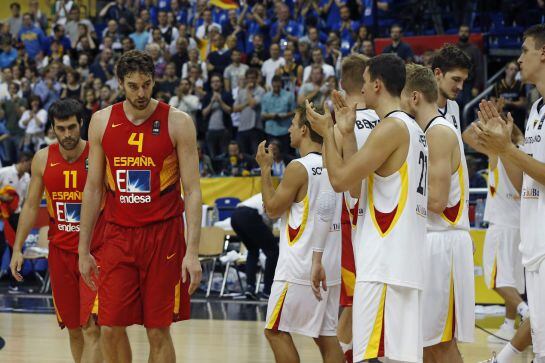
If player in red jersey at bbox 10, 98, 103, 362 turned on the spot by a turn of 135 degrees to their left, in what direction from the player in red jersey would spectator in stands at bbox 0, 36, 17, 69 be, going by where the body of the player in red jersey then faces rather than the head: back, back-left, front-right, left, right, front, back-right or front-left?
front-left

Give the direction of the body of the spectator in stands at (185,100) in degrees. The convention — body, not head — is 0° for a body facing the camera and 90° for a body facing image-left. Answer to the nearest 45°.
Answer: approximately 0°

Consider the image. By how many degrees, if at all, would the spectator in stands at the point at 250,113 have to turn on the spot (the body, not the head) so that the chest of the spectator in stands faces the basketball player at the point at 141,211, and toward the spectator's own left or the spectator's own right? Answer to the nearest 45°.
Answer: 0° — they already face them

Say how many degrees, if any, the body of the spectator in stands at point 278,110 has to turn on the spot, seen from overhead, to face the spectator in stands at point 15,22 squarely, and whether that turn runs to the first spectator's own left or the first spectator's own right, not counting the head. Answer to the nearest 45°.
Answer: approximately 135° to the first spectator's own right

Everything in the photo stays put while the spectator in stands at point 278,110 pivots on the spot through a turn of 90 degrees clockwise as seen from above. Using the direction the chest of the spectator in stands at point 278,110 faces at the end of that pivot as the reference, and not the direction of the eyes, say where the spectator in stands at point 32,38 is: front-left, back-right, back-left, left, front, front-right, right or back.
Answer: front-right

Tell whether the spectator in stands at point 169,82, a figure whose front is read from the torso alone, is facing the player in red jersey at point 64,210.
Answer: yes

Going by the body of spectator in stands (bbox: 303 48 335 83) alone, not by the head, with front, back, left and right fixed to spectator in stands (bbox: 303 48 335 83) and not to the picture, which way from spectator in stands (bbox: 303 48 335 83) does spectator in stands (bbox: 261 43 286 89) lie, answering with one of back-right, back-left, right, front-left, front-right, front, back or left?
back-right
